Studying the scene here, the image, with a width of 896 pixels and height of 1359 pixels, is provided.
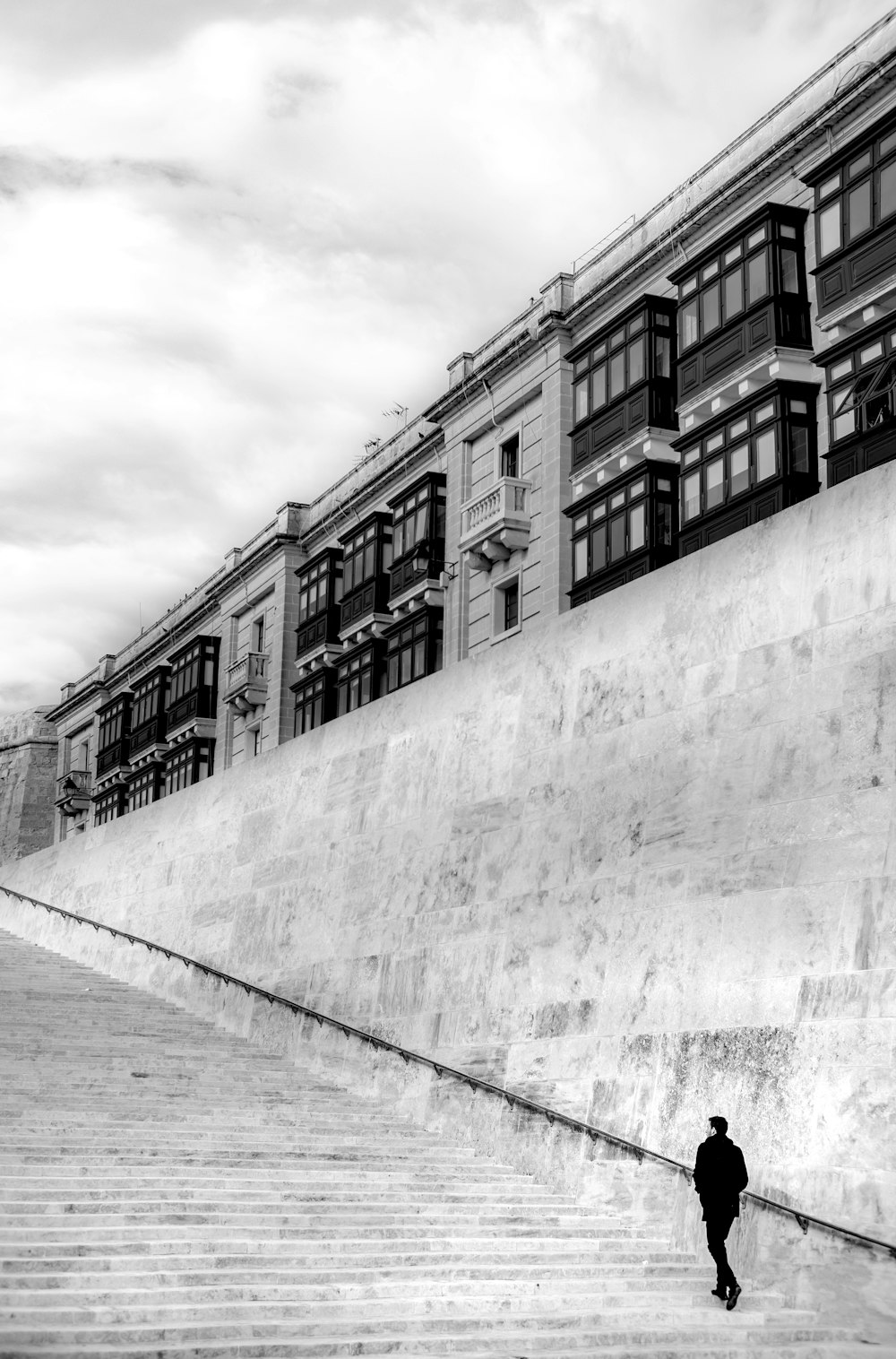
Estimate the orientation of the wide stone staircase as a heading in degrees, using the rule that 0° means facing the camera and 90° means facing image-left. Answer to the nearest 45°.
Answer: approximately 0°
